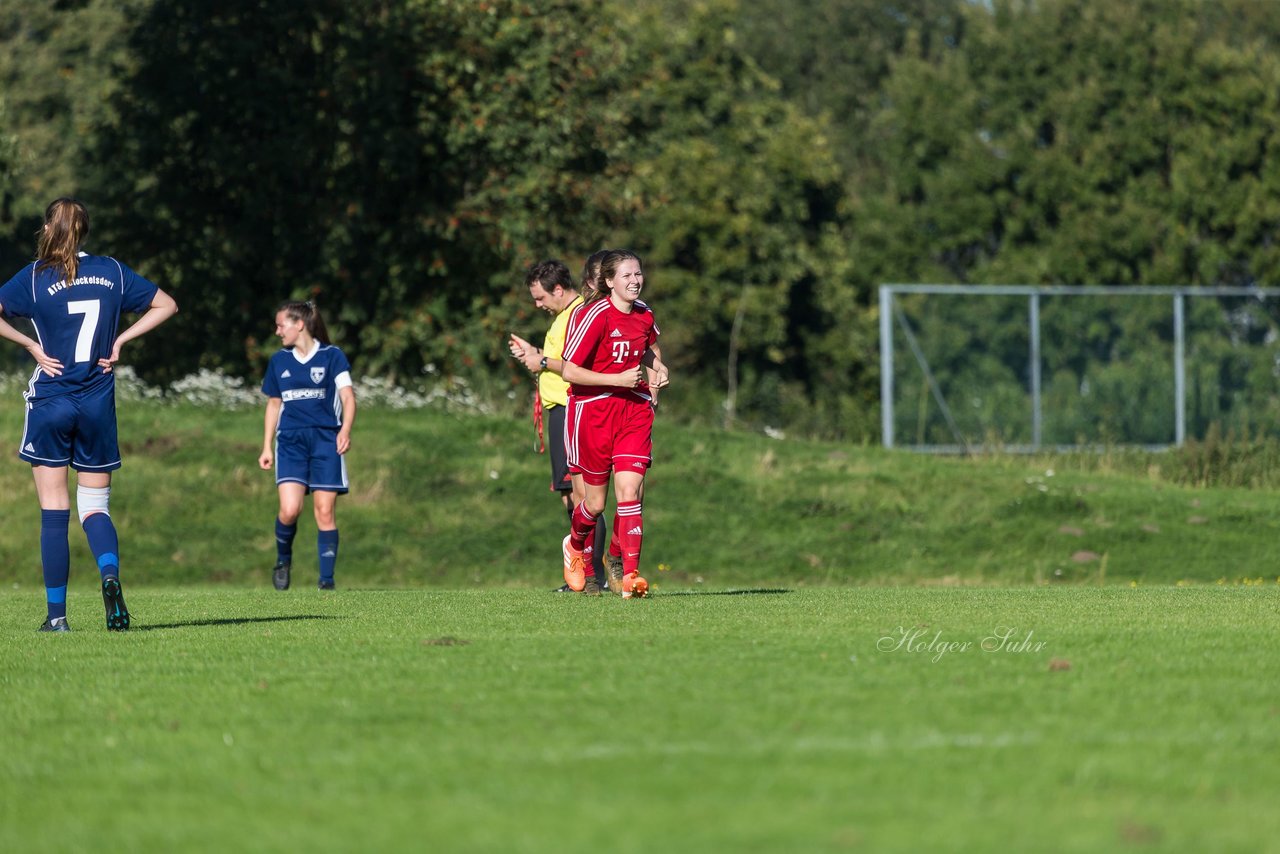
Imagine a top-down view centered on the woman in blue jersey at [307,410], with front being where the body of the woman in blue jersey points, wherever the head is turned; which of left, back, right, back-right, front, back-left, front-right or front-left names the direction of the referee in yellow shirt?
front-left

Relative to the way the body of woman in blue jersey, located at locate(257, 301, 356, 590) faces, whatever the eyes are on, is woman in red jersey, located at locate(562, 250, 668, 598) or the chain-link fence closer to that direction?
the woman in red jersey

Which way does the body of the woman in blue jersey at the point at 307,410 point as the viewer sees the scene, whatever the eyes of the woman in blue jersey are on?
toward the camera

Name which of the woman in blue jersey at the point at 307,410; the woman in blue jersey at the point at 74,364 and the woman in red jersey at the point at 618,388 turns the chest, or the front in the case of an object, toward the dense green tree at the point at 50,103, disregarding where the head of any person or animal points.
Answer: the woman in blue jersey at the point at 74,364

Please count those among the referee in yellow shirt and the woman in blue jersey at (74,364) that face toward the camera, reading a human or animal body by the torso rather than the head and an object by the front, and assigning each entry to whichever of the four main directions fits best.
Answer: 0

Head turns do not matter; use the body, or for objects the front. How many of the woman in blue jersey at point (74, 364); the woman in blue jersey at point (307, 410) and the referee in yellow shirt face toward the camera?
1

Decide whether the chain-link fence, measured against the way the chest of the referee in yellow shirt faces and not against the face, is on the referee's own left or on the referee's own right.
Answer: on the referee's own right

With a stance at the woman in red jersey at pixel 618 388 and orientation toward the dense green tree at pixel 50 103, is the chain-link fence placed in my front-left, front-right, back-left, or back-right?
front-right

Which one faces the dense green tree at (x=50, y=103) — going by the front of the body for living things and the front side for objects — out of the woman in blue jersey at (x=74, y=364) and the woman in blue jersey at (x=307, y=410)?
the woman in blue jersey at (x=74, y=364)

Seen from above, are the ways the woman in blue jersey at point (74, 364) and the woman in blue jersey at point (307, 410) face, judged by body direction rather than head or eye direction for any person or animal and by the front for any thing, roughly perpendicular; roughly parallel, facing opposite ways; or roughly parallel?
roughly parallel, facing opposite ways

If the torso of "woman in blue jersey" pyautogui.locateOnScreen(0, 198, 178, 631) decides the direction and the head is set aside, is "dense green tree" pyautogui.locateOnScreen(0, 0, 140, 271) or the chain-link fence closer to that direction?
the dense green tree

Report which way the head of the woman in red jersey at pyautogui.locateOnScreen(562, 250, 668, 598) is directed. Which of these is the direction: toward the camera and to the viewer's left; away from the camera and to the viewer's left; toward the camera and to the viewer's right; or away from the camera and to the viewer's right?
toward the camera and to the viewer's right

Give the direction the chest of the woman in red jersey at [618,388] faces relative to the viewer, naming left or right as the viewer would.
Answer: facing the viewer and to the right of the viewer

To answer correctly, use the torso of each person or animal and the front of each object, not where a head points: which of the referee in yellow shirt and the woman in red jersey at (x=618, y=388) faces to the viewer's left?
the referee in yellow shirt

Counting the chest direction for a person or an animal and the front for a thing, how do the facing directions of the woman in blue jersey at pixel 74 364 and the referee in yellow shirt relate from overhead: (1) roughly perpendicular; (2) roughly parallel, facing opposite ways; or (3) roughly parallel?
roughly perpendicular

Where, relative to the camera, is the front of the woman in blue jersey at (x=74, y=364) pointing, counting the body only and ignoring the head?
away from the camera
